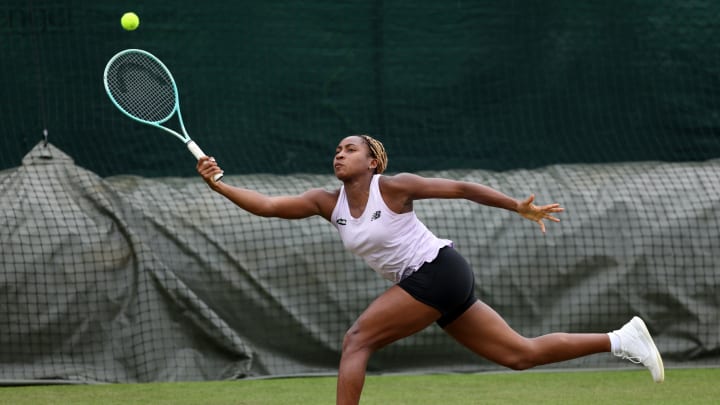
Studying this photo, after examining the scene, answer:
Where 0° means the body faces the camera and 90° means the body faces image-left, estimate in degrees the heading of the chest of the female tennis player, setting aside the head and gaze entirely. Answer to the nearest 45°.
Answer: approximately 45°
